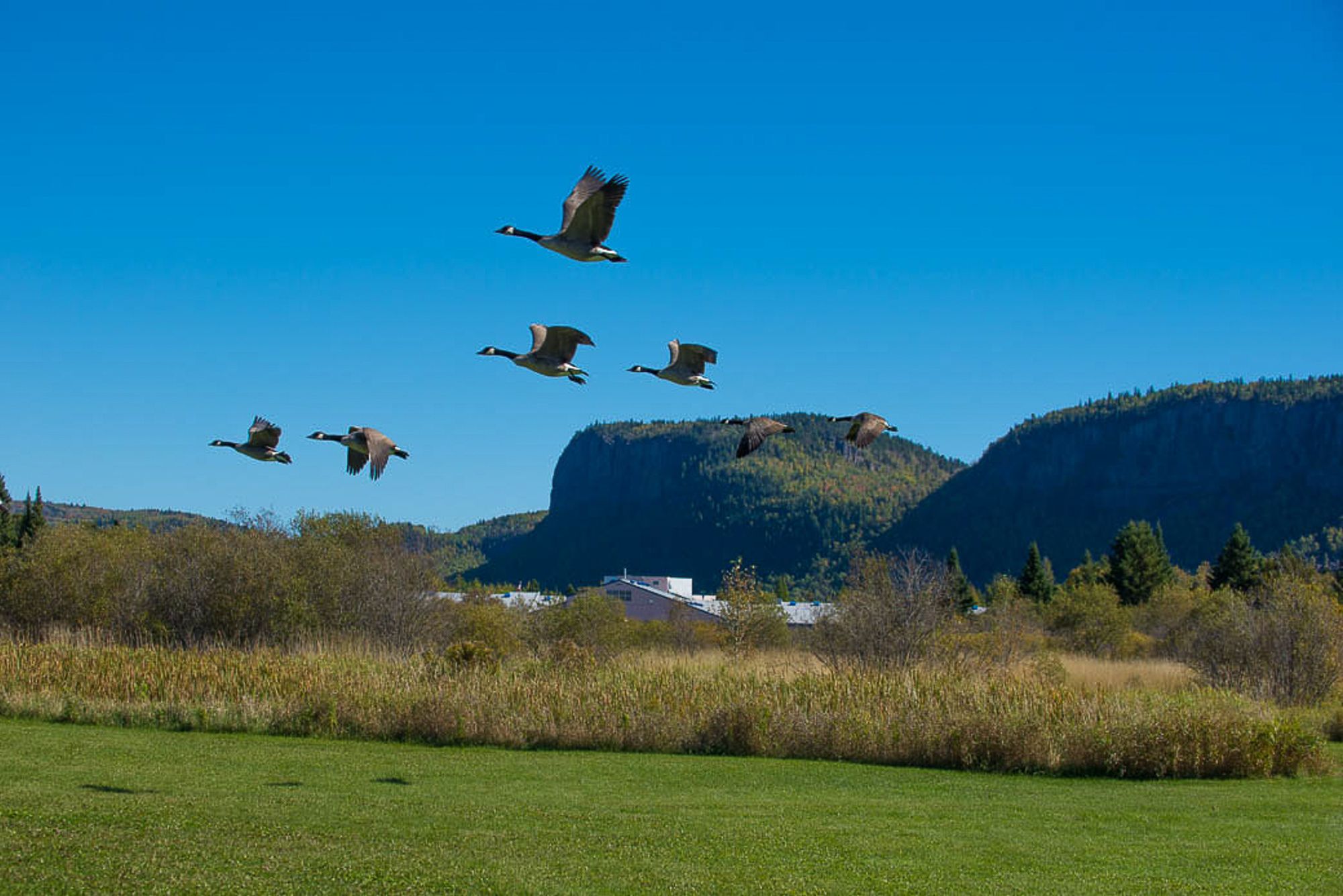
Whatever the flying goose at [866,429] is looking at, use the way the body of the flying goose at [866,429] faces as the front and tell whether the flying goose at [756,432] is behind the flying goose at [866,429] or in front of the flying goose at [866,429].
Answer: in front

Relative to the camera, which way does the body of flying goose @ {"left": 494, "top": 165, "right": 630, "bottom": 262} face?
to the viewer's left

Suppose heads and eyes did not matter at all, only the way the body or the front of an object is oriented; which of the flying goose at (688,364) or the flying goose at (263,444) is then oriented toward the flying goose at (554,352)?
the flying goose at (688,364)

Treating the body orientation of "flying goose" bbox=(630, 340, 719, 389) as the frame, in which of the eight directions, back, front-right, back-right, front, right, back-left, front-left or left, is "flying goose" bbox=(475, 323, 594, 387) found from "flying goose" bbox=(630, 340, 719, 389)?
front

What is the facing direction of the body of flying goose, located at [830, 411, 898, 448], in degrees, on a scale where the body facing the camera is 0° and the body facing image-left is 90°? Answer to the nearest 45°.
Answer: approximately 90°

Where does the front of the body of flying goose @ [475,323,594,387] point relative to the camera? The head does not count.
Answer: to the viewer's left

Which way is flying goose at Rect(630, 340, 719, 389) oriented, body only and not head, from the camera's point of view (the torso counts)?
to the viewer's left

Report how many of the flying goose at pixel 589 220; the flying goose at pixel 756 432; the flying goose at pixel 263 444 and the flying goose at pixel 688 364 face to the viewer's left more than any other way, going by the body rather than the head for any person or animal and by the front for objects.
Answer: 4

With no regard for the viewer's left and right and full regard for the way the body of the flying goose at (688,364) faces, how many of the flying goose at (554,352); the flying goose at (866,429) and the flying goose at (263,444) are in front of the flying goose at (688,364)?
2

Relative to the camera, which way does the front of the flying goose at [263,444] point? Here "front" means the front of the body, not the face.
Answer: to the viewer's left

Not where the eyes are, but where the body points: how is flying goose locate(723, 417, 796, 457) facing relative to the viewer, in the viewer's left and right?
facing to the left of the viewer

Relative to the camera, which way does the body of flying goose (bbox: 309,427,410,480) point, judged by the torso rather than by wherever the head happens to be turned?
to the viewer's left

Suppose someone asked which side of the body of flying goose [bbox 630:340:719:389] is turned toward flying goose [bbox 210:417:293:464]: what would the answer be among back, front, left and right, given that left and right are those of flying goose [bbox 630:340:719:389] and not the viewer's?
front

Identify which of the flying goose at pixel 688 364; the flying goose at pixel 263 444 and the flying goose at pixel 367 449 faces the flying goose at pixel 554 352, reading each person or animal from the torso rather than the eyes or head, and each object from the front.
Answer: the flying goose at pixel 688 364
